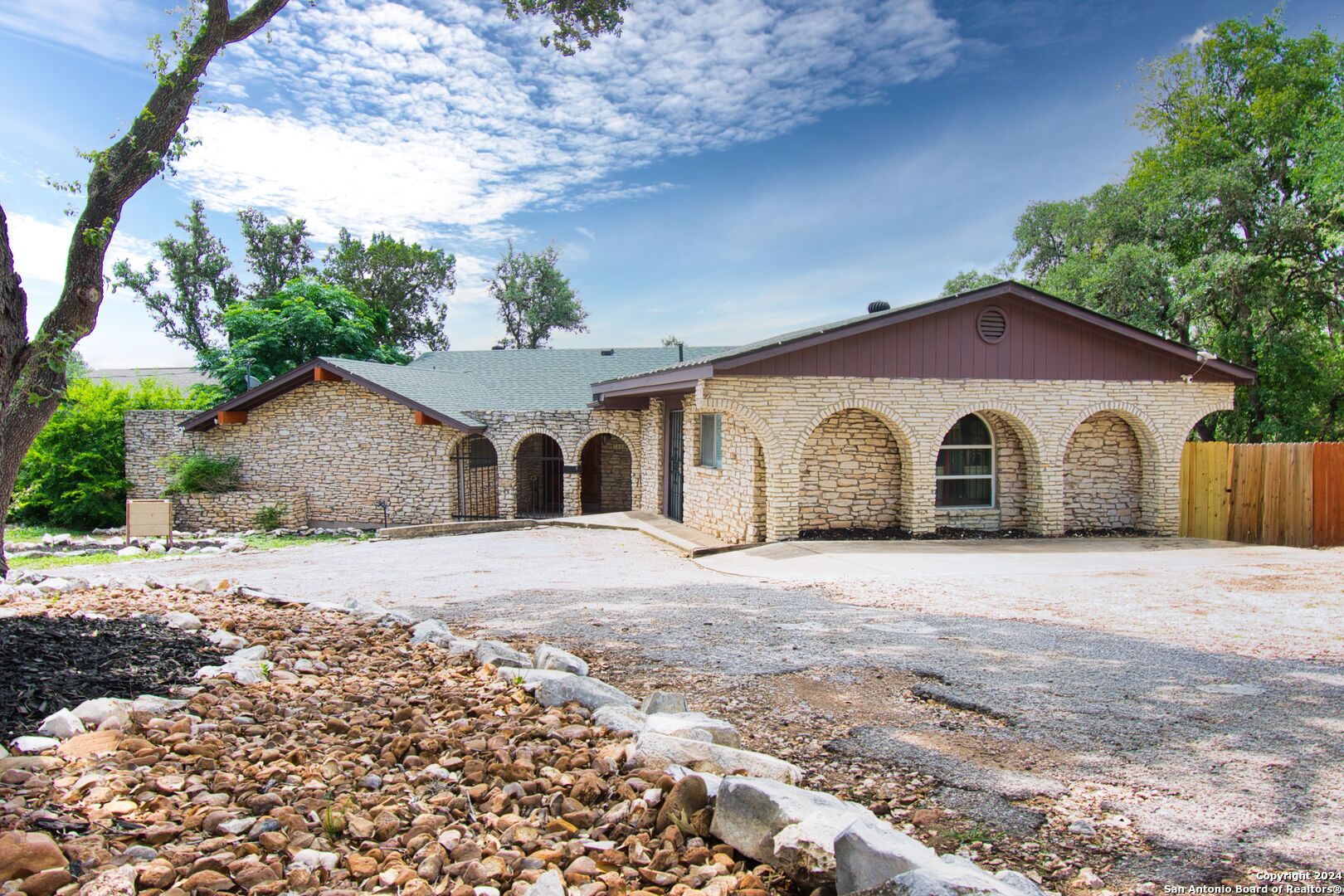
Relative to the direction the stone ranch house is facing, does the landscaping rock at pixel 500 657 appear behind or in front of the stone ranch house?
in front

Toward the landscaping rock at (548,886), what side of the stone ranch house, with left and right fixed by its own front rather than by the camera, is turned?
front

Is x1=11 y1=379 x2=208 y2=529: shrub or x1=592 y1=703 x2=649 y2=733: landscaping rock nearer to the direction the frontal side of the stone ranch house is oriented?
the landscaping rock

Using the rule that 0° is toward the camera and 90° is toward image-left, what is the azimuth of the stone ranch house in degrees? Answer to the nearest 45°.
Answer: approximately 0°

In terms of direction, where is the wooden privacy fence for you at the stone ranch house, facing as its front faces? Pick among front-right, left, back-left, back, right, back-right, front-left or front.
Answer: left

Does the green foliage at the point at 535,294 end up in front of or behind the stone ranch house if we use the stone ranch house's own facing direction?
behind

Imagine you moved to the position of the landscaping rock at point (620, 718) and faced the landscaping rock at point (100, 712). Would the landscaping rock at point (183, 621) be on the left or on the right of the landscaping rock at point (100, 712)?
right

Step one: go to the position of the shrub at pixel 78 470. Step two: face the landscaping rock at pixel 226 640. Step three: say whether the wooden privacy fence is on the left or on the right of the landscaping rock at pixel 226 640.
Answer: left

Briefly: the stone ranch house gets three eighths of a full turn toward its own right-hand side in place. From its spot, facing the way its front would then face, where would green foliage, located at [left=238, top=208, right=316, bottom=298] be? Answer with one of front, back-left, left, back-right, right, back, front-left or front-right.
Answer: front

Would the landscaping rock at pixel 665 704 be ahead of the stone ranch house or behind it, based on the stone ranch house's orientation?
ahead

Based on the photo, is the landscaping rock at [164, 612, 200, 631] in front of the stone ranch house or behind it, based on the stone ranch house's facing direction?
in front

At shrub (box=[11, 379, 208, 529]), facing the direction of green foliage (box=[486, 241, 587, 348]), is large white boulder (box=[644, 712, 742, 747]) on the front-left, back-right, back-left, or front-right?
back-right
